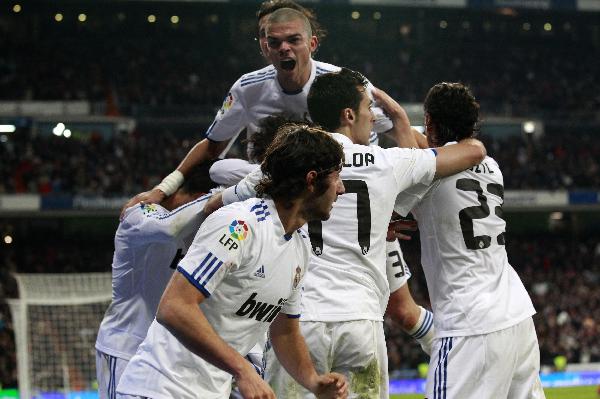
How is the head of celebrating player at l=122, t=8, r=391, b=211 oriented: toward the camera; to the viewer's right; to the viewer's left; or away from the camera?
toward the camera

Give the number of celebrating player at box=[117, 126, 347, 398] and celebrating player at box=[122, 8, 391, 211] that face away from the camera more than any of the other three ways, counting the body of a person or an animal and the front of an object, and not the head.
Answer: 0

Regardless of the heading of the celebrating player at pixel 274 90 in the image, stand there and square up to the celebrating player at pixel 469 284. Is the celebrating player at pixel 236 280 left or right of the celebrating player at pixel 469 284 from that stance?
right

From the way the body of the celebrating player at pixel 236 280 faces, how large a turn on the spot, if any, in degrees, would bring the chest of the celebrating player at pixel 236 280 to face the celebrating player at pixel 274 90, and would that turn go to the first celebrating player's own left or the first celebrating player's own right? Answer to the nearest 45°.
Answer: approximately 135° to the first celebrating player's own left

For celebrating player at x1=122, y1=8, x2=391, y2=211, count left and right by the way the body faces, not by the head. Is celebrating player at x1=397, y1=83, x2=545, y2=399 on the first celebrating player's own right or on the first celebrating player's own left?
on the first celebrating player's own left

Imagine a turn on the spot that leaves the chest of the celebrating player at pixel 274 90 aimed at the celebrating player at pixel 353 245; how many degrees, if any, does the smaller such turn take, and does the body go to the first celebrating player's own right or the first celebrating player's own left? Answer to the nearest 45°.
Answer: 0° — they already face them

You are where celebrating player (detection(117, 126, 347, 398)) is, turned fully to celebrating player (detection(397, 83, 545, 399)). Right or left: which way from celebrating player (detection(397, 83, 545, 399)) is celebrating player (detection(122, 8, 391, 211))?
left

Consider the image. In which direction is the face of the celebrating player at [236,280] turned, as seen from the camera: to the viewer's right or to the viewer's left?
to the viewer's right

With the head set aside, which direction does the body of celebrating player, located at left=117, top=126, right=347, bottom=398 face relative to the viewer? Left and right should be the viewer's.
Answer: facing the viewer and to the right of the viewer

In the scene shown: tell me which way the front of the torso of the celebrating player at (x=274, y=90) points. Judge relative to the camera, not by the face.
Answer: toward the camera

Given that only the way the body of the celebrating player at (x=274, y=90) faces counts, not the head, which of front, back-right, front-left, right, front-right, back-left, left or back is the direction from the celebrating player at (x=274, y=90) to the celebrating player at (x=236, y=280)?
front

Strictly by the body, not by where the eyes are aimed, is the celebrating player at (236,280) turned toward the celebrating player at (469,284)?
no
